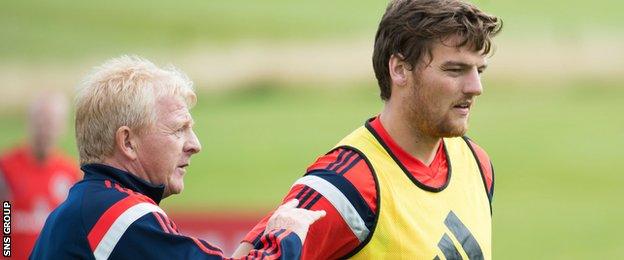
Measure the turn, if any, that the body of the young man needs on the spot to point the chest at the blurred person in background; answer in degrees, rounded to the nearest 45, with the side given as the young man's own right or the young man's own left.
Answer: approximately 180°

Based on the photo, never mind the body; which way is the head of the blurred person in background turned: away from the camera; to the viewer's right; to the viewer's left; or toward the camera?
toward the camera

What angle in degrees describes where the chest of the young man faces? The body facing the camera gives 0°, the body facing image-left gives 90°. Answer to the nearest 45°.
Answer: approximately 315°

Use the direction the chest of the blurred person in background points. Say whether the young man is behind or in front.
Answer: in front

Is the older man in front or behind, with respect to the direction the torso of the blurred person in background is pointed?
in front

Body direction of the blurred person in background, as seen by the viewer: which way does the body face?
toward the camera

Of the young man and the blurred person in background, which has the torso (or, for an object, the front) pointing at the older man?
the blurred person in background

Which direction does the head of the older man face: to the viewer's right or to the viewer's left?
to the viewer's right

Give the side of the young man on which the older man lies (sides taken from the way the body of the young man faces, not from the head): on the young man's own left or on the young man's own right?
on the young man's own right

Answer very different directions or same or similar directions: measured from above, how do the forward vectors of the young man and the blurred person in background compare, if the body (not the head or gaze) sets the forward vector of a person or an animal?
same or similar directions

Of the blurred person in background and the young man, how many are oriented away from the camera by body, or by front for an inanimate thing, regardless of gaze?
0

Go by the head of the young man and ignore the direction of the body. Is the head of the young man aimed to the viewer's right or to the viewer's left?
to the viewer's right
